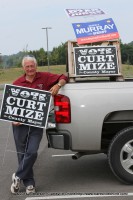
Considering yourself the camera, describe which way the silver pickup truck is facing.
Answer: facing to the right of the viewer

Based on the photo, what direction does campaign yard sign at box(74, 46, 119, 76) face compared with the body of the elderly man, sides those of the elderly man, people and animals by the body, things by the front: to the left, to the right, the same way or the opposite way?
the same way

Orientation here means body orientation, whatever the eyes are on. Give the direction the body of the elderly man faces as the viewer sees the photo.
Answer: toward the camera

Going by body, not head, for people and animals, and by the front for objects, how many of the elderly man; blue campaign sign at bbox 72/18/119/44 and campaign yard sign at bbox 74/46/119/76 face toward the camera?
3

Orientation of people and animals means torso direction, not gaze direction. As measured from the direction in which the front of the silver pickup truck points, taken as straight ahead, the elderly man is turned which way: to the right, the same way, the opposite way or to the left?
to the right

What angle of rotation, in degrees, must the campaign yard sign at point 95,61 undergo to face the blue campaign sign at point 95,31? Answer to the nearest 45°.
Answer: approximately 180°

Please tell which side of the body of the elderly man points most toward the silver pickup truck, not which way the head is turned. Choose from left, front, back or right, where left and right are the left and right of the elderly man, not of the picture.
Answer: left

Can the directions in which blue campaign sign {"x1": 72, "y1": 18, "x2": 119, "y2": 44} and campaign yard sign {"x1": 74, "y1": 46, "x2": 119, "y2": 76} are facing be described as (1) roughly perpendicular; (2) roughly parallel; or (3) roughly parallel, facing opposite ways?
roughly parallel

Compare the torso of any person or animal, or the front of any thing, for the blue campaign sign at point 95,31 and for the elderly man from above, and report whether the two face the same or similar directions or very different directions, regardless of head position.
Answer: same or similar directions

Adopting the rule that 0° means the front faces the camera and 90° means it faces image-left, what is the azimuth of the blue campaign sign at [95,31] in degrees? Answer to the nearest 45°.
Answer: approximately 0°
